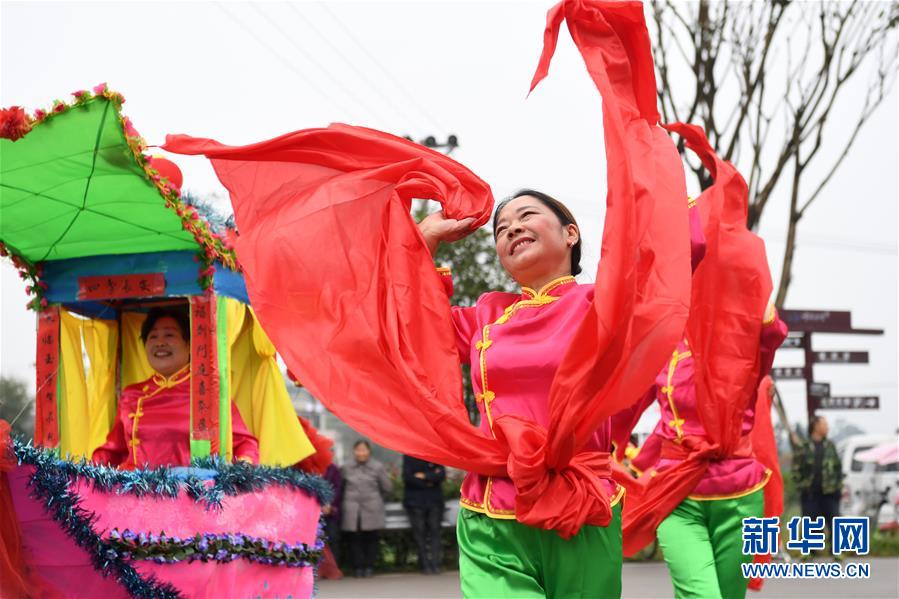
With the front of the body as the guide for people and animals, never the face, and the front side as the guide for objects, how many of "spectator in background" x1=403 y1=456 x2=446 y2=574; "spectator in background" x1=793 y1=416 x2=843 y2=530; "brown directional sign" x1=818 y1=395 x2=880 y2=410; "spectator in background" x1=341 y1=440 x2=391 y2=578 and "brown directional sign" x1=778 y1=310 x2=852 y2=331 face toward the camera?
5

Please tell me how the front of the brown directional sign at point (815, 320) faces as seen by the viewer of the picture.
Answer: facing the viewer

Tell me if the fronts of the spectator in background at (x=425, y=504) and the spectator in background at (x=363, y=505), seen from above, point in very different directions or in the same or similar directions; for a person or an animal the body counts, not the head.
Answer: same or similar directions

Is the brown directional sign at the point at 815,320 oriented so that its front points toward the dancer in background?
yes

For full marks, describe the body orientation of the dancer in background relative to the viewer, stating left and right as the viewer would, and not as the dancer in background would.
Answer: facing the viewer and to the left of the viewer

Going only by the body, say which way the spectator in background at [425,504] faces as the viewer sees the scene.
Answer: toward the camera

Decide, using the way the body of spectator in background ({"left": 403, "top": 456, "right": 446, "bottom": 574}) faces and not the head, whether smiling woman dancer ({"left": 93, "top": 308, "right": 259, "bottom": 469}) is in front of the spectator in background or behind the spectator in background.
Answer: in front

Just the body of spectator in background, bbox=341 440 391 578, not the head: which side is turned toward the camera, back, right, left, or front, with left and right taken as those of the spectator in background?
front

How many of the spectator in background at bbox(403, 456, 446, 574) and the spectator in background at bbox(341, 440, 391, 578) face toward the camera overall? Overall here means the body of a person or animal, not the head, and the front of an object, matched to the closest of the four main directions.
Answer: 2

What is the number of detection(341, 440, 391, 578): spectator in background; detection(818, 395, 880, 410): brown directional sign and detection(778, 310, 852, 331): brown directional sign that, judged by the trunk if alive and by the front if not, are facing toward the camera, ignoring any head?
3

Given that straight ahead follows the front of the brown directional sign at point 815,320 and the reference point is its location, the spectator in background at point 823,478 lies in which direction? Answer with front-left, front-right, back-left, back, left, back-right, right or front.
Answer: front

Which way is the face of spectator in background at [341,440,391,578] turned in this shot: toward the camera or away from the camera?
toward the camera

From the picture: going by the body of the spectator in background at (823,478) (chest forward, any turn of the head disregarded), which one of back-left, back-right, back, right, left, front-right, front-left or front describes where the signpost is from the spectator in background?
back
